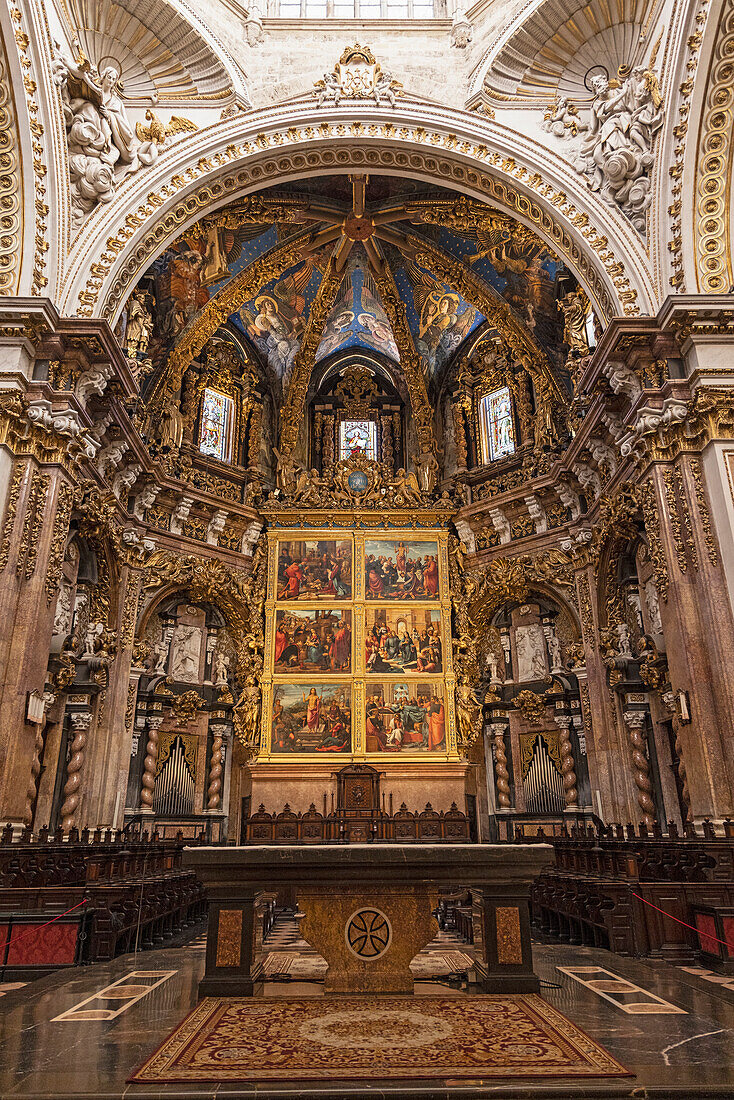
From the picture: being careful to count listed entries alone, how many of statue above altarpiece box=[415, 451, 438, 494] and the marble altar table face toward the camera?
2

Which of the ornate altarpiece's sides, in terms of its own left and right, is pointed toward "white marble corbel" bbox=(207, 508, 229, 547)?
right

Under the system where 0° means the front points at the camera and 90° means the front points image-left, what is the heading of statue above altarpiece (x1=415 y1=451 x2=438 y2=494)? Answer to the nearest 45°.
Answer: approximately 0°

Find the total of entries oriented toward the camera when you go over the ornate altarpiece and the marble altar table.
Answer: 2

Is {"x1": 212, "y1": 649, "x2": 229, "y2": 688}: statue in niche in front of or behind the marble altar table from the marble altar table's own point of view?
behind

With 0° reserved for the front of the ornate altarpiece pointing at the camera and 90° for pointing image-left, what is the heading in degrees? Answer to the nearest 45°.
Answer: approximately 0°
